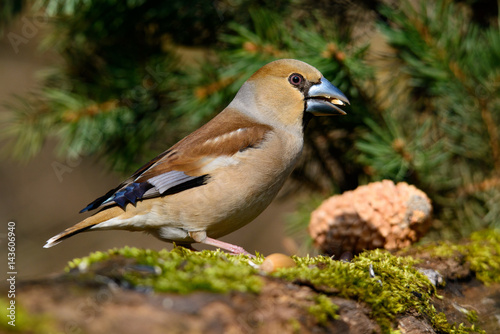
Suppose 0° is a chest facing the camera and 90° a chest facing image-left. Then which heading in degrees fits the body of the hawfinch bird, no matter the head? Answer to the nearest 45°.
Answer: approximately 270°
